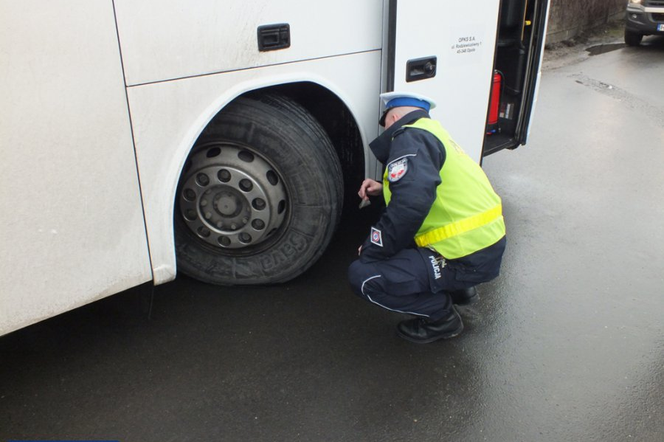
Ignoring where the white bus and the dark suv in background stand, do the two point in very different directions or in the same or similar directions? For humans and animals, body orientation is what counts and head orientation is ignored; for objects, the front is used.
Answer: very different directions

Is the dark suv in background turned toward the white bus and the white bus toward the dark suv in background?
yes

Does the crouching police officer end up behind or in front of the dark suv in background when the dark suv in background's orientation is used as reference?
in front

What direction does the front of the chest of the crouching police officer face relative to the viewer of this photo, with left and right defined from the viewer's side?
facing to the left of the viewer

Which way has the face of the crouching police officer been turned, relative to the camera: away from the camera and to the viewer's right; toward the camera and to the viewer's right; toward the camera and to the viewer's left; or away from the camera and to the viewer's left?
away from the camera and to the viewer's left

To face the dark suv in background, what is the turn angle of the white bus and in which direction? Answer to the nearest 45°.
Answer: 0° — it already faces it

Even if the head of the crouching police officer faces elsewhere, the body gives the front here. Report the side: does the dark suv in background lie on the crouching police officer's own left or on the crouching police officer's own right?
on the crouching police officer's own right

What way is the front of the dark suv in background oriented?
toward the camera

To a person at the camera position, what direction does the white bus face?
facing away from the viewer and to the right of the viewer

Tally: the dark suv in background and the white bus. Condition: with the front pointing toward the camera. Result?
1

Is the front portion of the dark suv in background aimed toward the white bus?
yes

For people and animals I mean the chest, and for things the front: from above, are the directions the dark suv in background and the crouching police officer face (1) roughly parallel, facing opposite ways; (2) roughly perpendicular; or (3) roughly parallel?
roughly perpendicular
